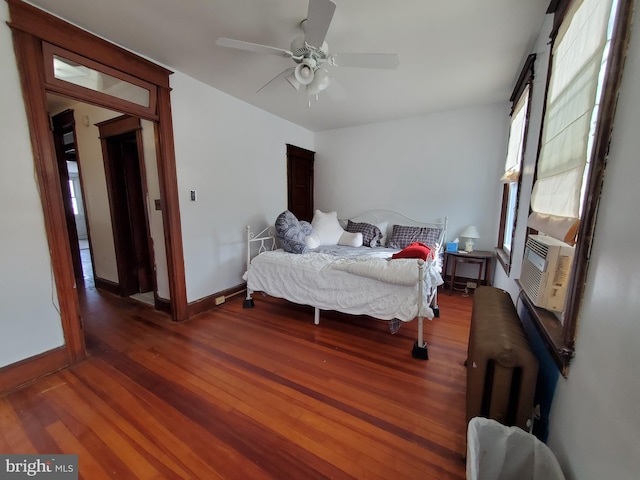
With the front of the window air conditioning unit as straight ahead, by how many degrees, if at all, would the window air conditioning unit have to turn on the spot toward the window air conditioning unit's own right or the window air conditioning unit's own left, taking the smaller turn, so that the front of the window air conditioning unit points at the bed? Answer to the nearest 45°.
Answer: approximately 45° to the window air conditioning unit's own right

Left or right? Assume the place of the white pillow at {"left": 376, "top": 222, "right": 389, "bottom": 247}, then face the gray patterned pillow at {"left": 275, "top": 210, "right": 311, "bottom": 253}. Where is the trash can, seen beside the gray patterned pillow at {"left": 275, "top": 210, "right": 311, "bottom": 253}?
left

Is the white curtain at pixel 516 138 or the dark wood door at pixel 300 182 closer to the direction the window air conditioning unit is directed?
the dark wood door

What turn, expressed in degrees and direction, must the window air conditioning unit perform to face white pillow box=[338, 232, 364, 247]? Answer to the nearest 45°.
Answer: approximately 90° to its right

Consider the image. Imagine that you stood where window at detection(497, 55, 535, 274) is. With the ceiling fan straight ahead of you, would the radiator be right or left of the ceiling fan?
left

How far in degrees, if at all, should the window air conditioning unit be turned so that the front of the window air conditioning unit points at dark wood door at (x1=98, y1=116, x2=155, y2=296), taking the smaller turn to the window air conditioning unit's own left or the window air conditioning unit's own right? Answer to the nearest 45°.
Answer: approximately 45° to the window air conditioning unit's own right

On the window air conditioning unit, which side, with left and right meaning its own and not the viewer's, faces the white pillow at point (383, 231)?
right

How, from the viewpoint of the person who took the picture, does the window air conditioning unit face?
facing the viewer and to the left of the viewer

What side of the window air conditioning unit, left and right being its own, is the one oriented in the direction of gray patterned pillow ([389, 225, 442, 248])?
right

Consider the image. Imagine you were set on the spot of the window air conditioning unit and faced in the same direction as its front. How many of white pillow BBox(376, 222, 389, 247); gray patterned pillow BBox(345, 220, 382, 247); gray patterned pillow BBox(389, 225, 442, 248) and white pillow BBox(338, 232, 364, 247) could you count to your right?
4

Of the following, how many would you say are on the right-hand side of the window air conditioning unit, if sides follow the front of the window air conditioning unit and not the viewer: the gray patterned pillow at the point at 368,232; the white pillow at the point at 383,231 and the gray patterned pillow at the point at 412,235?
3

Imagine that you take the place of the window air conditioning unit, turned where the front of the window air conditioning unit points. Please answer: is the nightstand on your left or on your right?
on your right
